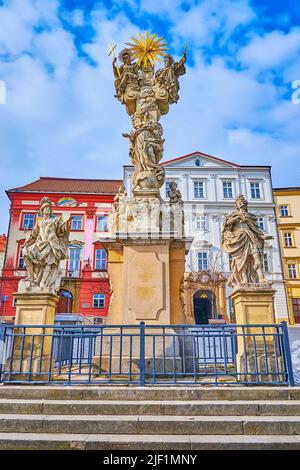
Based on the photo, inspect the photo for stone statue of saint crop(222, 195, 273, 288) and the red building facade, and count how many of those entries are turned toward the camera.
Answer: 2

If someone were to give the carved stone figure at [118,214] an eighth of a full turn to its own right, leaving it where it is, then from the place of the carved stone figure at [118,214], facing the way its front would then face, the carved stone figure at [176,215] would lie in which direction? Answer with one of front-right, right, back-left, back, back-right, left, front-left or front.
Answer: back

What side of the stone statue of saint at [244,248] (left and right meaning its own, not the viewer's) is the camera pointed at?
front

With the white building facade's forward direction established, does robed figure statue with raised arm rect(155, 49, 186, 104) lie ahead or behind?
ahead

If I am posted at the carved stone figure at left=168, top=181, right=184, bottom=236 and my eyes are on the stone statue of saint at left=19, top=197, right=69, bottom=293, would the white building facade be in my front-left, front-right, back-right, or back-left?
back-right

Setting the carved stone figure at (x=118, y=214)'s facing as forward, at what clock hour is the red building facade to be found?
The red building facade is roughly at 4 o'clock from the carved stone figure.

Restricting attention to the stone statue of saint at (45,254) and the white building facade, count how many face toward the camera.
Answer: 2

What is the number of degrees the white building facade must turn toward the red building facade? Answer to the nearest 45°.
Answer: approximately 90° to its right

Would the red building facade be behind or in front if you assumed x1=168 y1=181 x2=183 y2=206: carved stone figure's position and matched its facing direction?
behind

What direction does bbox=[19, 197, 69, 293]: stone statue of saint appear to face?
toward the camera

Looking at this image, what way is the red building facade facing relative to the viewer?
toward the camera

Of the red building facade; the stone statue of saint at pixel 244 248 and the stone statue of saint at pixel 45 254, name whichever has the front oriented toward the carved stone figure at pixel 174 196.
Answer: the red building facade

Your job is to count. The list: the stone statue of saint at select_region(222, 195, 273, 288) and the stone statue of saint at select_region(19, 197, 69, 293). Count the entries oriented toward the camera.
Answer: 2
